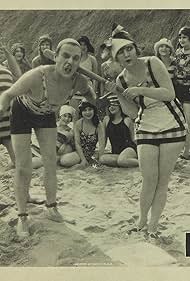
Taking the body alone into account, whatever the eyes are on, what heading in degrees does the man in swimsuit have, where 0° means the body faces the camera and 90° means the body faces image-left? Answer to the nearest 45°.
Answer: approximately 315°

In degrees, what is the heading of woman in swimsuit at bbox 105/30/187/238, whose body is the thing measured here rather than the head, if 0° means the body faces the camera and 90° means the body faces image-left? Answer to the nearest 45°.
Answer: approximately 45°

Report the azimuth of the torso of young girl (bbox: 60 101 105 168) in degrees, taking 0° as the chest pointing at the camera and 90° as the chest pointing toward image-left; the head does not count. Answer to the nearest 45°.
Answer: approximately 0°

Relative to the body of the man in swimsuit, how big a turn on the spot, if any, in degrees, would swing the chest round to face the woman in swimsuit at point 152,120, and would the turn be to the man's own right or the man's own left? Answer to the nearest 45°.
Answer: approximately 45° to the man's own left
